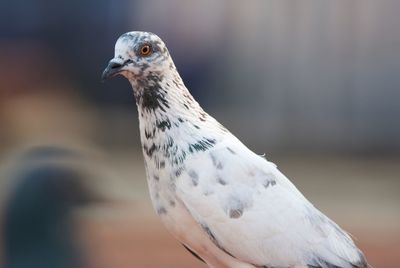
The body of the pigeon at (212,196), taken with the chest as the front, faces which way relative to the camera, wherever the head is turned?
to the viewer's left
